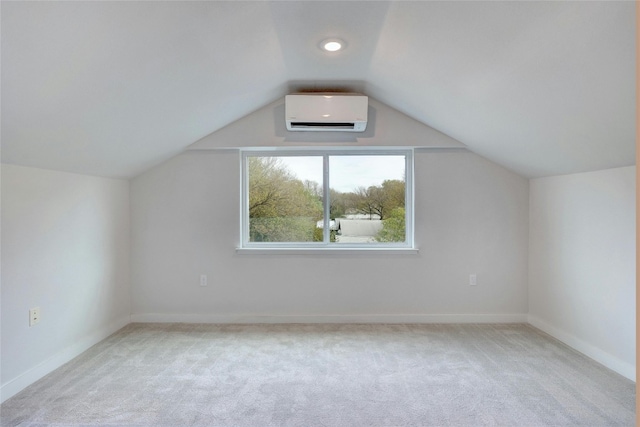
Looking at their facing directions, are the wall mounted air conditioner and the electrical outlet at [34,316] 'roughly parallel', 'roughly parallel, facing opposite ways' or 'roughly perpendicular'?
roughly perpendicular

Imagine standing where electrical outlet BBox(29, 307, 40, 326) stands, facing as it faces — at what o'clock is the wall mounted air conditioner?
The wall mounted air conditioner is roughly at 11 o'clock from the electrical outlet.

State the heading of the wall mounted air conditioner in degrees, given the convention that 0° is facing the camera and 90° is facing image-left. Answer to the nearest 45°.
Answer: approximately 0°

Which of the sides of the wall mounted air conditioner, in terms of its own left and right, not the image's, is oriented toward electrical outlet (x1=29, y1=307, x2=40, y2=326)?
right

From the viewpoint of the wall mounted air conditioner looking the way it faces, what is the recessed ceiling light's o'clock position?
The recessed ceiling light is roughly at 12 o'clock from the wall mounted air conditioner.
